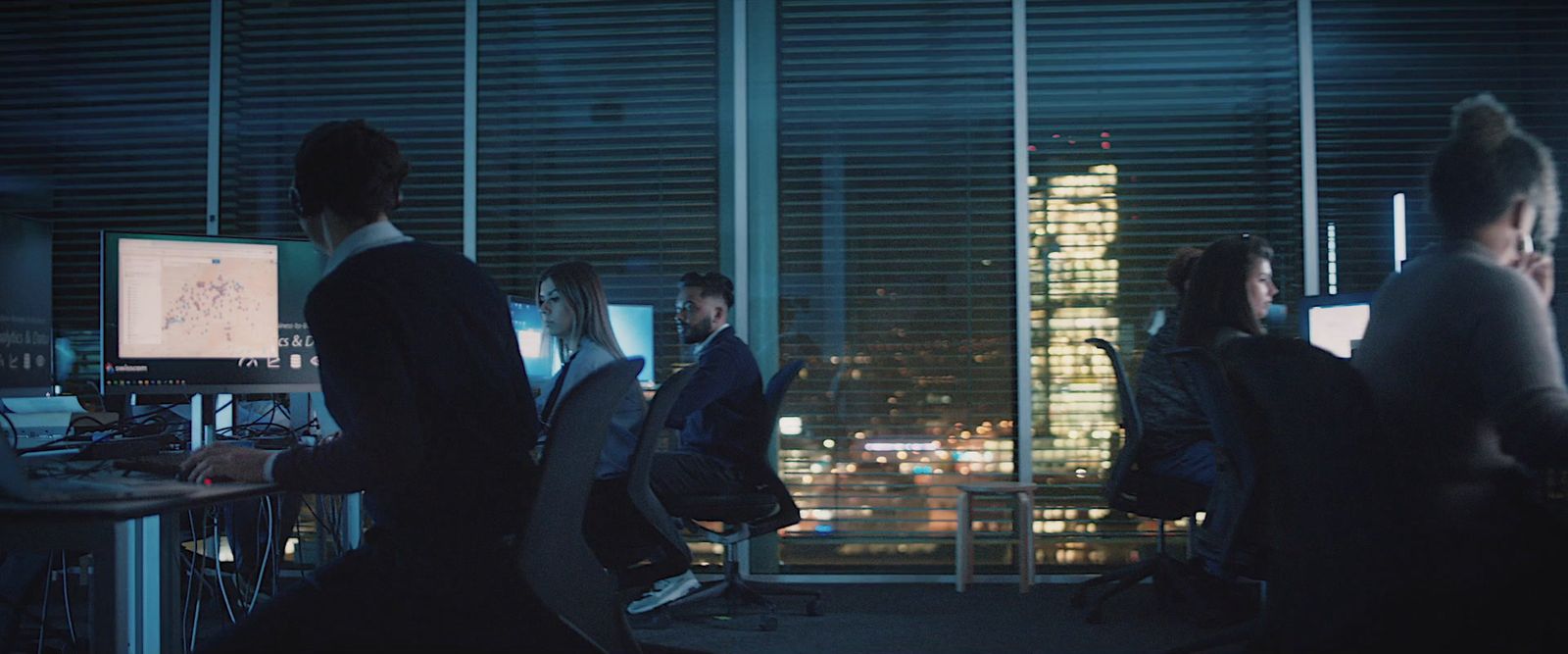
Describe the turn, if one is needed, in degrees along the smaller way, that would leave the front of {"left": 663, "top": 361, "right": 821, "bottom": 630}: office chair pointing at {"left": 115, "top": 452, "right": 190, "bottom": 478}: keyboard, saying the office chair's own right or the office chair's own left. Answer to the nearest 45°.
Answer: approximately 45° to the office chair's own left

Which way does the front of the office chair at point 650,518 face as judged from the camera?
facing to the left of the viewer

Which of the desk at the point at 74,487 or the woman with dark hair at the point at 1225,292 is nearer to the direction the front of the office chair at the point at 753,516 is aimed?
the desk

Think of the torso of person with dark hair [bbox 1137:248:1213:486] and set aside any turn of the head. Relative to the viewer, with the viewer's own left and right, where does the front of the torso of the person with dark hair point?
facing to the right of the viewer

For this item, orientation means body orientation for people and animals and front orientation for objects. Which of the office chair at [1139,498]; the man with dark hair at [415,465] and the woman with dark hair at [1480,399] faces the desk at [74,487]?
the man with dark hair

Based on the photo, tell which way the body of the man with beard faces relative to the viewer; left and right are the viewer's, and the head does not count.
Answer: facing to the left of the viewer

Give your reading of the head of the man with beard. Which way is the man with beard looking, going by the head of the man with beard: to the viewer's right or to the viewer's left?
to the viewer's left

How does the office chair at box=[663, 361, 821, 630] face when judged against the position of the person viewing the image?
facing to the left of the viewer

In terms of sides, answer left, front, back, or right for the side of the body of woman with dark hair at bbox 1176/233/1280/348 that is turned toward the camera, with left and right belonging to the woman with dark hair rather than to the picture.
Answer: right

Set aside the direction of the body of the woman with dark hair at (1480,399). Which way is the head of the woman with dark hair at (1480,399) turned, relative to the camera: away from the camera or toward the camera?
away from the camera

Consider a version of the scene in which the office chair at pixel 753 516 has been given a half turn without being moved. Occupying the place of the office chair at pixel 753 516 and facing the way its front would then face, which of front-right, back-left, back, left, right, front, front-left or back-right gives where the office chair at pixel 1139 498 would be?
front

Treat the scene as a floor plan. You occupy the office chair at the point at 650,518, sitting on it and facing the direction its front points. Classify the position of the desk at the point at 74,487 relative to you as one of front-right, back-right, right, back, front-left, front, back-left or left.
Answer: front-left

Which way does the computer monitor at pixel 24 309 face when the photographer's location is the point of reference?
facing the viewer and to the right of the viewer

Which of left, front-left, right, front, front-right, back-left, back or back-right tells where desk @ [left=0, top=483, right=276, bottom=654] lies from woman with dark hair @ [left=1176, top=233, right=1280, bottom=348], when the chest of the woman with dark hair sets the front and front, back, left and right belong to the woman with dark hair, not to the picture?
back-right

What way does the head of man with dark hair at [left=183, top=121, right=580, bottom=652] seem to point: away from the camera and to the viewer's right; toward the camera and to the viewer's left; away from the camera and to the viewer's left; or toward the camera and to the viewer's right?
away from the camera and to the viewer's left

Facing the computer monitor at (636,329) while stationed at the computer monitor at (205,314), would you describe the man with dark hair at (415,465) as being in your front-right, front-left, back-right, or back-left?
back-right

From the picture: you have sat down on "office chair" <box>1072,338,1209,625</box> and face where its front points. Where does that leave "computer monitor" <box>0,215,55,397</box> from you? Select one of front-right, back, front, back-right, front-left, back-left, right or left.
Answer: back-right

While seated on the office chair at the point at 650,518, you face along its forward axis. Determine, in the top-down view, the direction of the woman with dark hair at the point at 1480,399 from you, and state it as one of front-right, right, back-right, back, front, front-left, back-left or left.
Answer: back-left

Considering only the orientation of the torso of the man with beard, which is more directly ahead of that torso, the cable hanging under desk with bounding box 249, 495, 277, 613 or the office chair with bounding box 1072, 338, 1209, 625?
the cable hanging under desk

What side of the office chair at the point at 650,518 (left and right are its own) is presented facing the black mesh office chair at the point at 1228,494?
back
